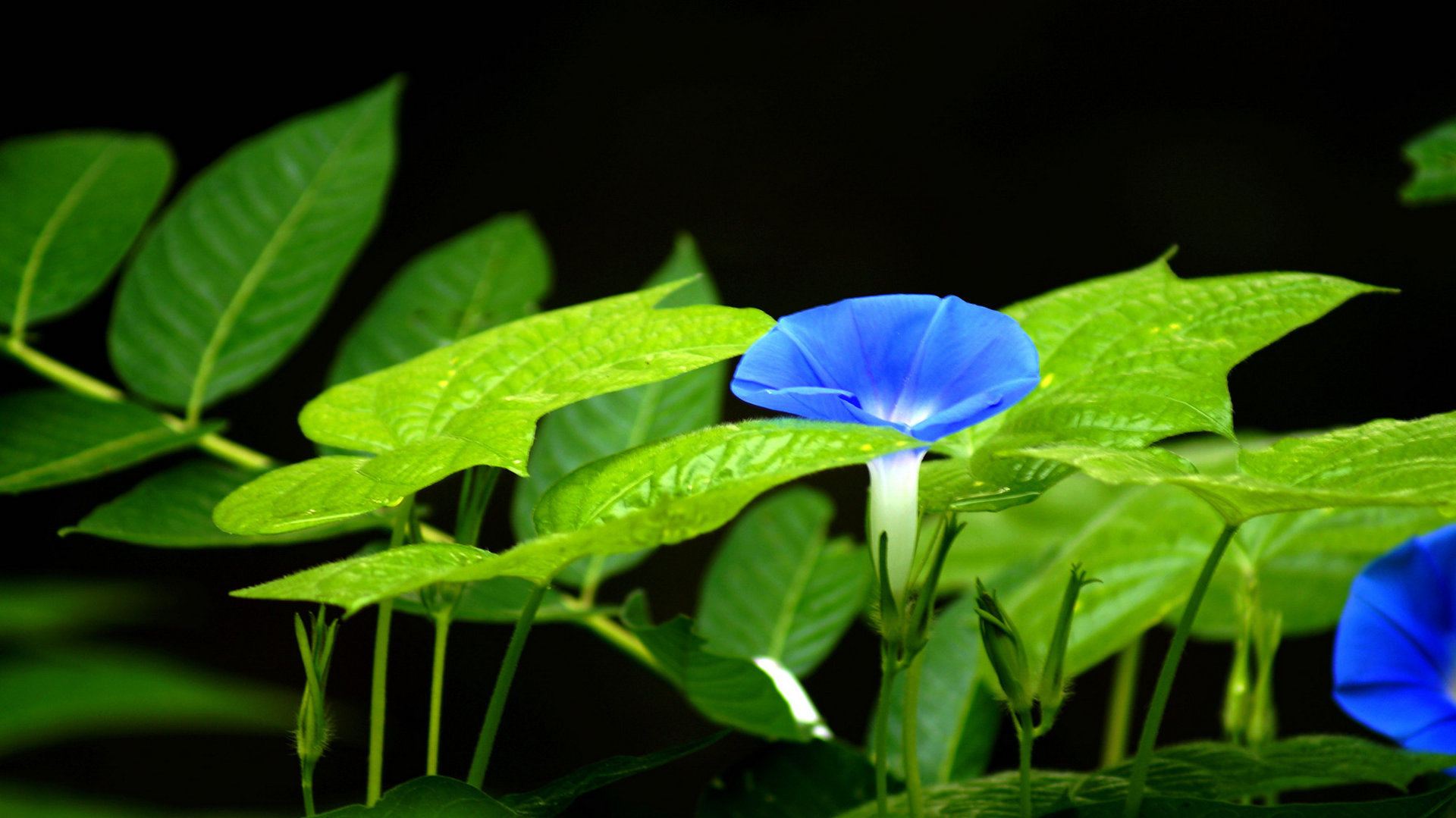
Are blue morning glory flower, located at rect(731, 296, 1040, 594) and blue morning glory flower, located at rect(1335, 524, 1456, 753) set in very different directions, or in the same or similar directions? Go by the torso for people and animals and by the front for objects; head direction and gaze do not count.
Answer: same or similar directions

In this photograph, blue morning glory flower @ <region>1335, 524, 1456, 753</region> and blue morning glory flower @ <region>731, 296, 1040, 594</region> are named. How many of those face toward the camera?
2

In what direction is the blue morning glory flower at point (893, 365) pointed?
toward the camera
